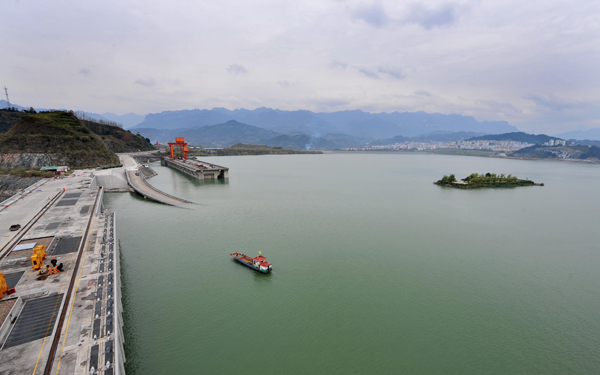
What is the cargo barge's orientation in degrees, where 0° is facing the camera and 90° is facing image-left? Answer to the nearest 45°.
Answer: approximately 135°

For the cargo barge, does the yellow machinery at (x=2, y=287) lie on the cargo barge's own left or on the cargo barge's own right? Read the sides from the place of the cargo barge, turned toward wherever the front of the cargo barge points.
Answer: on the cargo barge's own left

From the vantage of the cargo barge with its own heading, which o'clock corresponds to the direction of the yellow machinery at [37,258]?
The yellow machinery is roughly at 10 o'clock from the cargo barge.

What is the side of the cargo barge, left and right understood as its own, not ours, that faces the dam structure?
left
